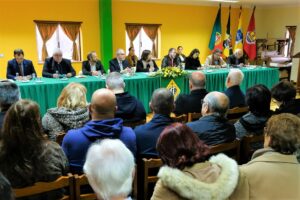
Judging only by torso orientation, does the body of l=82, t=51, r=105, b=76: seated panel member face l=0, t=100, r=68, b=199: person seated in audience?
yes

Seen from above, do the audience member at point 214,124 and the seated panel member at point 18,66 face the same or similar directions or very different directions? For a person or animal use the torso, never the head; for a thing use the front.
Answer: very different directions

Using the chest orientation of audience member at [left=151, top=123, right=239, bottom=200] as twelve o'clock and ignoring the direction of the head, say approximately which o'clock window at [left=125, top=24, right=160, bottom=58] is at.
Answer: The window is roughly at 1 o'clock from the audience member.

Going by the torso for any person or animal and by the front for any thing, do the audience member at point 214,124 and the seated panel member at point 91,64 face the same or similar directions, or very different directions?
very different directions

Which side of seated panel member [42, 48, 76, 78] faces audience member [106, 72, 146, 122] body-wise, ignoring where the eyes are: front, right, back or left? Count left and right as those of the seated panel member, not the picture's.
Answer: front

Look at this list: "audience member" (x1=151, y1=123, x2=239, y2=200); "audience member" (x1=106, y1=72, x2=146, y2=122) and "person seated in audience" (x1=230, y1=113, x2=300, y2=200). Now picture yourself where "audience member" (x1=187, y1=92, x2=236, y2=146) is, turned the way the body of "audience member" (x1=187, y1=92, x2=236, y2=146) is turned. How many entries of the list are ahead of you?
1

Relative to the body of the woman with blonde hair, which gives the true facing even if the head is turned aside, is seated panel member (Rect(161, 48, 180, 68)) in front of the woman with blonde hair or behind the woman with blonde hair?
in front

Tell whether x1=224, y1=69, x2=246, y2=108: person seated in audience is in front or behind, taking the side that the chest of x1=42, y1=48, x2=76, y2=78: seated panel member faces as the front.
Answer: in front

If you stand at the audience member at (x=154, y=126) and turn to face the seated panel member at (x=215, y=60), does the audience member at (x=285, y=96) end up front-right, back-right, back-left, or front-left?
front-right

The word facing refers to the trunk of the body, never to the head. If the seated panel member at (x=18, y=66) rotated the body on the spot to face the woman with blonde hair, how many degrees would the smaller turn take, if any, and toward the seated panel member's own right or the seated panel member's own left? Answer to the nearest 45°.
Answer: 0° — they already face them

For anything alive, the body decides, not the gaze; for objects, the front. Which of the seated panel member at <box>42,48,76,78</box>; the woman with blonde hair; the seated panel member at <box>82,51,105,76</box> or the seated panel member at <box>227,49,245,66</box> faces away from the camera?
the woman with blonde hair

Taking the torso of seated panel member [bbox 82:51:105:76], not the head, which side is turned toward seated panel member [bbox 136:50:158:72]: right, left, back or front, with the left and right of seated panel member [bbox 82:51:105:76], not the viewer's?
left

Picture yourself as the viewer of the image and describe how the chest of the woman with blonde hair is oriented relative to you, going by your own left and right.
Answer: facing away from the viewer

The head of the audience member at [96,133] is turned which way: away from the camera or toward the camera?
away from the camera

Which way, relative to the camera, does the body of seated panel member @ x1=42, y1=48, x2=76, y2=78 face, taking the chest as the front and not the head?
toward the camera

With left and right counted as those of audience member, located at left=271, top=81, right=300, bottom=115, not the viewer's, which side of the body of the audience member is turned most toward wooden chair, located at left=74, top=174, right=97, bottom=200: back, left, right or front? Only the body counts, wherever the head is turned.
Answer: left
